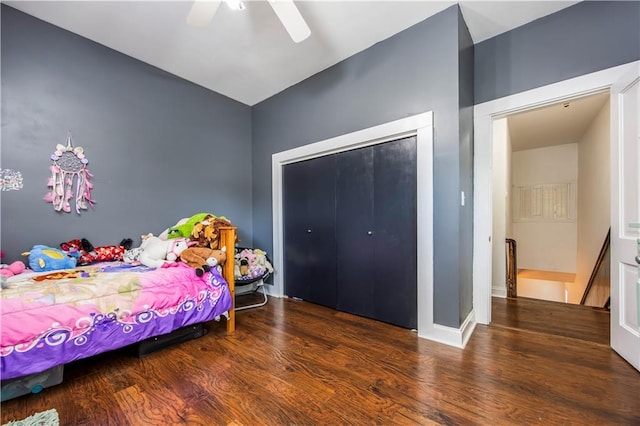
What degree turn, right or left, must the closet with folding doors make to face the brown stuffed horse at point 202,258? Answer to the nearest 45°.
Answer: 0° — it already faces it

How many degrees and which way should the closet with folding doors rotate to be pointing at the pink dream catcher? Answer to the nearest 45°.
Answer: approximately 45° to its right

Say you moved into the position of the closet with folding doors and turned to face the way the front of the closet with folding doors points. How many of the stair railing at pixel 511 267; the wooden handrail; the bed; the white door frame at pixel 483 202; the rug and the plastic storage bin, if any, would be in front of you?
3

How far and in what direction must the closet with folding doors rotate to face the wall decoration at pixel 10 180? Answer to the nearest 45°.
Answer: approximately 45° to its right

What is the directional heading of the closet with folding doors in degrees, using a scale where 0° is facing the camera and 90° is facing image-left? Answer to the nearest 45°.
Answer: approximately 45°
